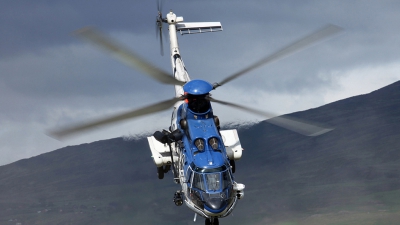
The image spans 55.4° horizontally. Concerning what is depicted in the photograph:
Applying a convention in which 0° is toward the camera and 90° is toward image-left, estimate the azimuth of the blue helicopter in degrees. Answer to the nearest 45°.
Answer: approximately 0°
